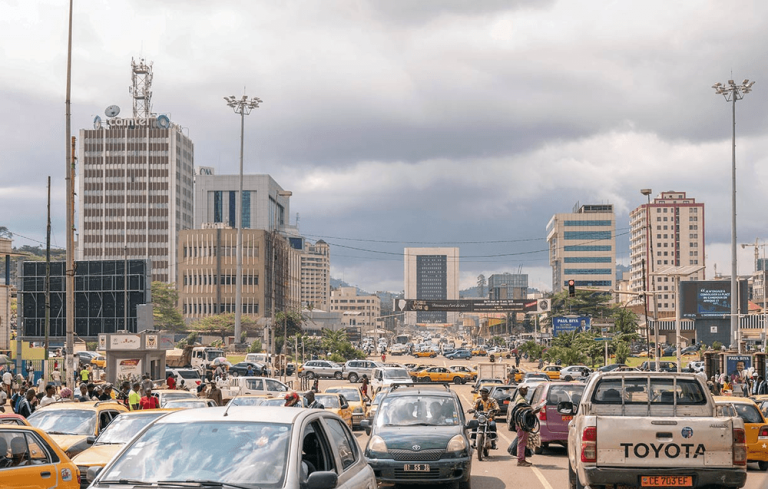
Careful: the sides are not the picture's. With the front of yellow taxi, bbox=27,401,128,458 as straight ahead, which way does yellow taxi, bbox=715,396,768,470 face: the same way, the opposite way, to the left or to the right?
the opposite way

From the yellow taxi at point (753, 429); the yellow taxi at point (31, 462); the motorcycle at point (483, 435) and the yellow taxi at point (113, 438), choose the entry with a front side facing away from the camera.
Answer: the yellow taxi at point (753, 429)

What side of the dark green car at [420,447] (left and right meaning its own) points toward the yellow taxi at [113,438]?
right

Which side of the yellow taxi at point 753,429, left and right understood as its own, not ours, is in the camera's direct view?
back

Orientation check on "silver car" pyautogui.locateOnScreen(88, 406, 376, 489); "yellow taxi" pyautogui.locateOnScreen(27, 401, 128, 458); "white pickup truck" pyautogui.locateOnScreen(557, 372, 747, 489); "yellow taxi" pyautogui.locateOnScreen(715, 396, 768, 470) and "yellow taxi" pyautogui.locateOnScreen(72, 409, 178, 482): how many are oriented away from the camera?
2

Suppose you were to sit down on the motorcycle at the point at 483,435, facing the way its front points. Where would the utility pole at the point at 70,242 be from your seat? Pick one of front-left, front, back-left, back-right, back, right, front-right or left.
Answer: back-right
